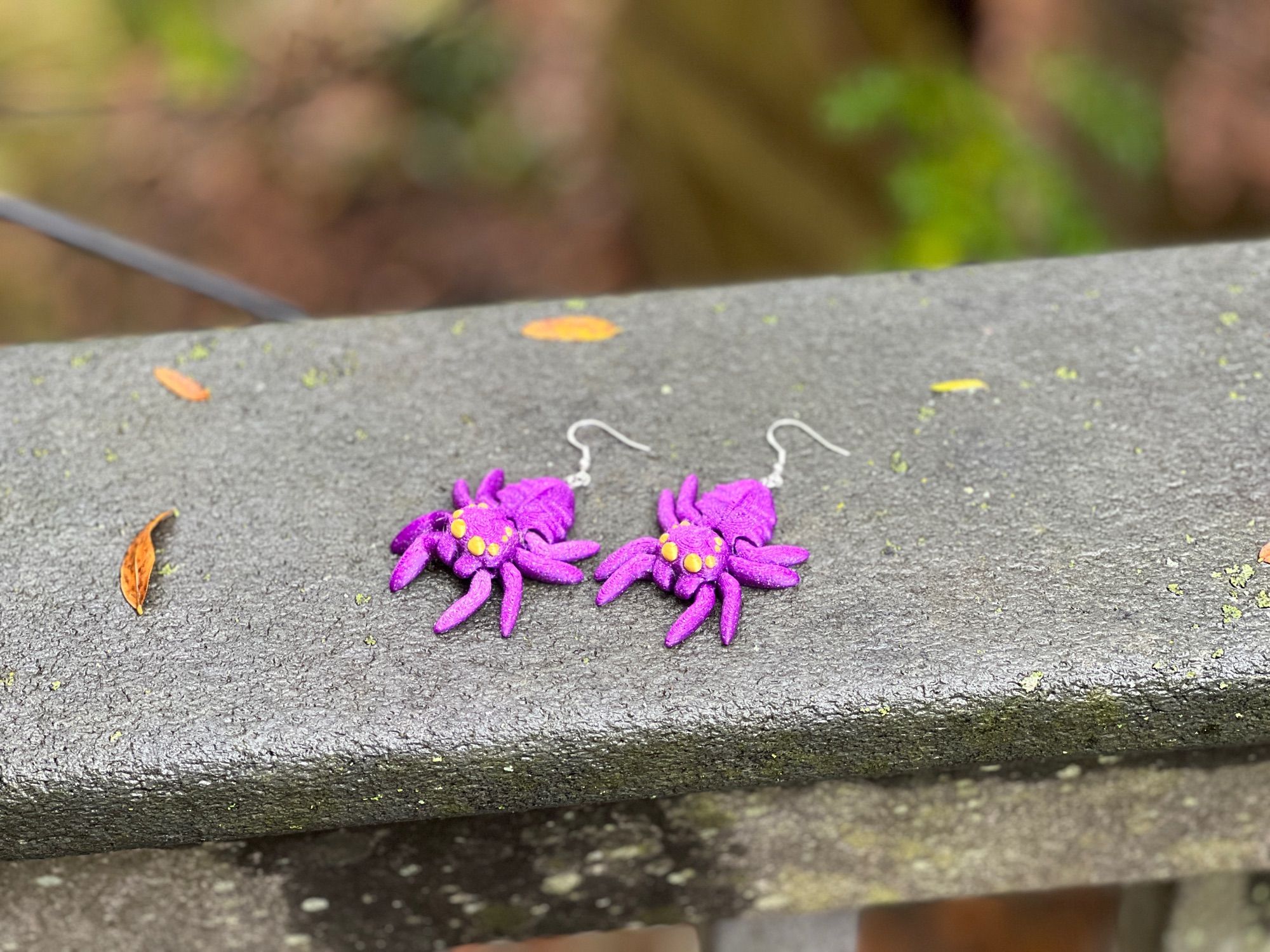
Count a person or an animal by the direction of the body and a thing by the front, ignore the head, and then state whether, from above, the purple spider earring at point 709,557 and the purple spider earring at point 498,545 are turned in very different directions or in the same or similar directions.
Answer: same or similar directions

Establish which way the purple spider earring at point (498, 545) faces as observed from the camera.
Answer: facing the viewer and to the left of the viewer

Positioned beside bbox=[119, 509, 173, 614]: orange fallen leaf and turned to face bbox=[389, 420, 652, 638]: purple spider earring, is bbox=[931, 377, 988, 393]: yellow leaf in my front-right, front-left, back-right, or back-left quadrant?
front-left

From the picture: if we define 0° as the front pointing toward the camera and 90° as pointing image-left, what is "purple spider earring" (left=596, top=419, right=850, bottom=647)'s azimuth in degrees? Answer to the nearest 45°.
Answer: approximately 45°

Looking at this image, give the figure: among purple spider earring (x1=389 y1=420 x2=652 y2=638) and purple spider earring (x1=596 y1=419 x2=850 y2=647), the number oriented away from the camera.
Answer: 0
